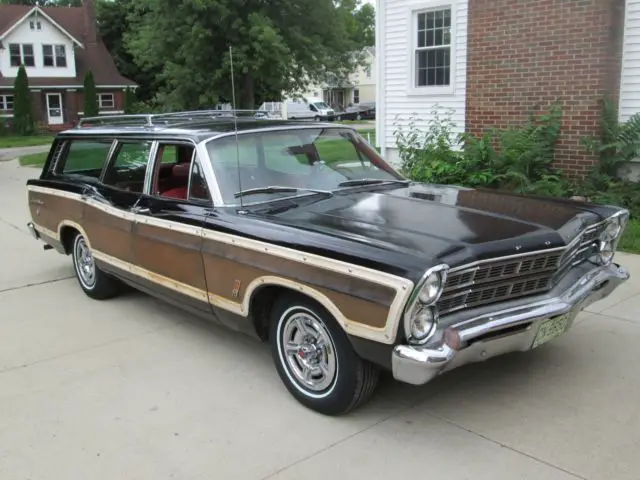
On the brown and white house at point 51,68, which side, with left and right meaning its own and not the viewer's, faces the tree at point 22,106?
front

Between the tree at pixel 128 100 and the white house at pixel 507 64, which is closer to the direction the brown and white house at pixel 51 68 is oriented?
the white house

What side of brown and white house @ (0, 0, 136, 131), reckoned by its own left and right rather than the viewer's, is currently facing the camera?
front

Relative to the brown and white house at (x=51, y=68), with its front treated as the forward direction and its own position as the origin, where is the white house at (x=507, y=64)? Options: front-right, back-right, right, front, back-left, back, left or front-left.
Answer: front

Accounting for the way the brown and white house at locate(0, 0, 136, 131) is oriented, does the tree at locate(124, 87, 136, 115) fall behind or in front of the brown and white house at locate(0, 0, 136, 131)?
in front
